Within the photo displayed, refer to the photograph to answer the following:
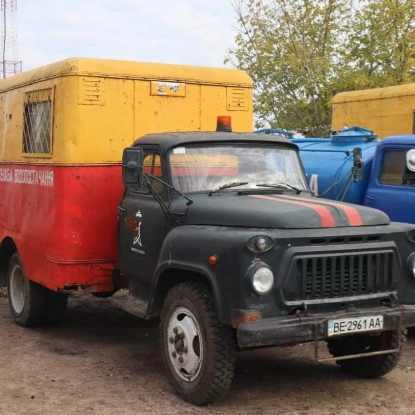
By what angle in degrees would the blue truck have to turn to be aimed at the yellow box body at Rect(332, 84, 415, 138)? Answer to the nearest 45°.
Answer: approximately 135° to its left

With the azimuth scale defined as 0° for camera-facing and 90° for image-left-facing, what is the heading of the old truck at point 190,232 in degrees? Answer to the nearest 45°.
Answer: approximately 315°

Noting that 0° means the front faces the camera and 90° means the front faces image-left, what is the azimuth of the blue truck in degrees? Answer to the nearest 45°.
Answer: approximately 315°

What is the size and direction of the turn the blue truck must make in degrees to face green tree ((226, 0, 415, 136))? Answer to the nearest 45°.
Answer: approximately 135° to its left

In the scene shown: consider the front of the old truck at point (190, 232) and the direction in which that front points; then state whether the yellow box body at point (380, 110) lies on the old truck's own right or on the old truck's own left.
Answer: on the old truck's own left
